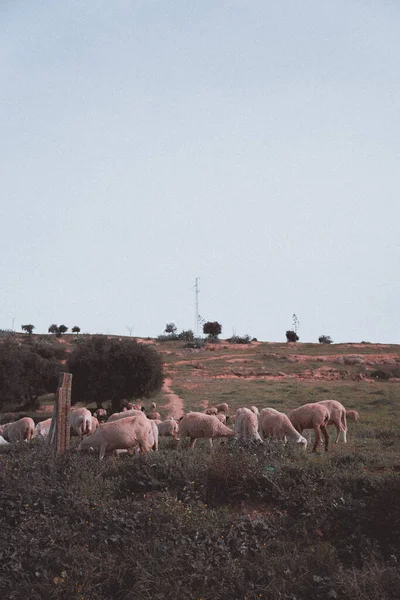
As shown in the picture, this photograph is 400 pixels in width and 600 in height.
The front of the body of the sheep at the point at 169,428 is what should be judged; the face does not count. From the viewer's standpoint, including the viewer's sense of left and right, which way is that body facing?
facing to the right of the viewer

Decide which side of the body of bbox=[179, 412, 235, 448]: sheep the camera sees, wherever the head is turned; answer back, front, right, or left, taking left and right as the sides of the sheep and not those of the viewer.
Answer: right

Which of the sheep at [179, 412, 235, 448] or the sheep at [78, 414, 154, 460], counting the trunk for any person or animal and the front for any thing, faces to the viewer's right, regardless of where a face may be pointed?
the sheep at [179, 412, 235, 448]

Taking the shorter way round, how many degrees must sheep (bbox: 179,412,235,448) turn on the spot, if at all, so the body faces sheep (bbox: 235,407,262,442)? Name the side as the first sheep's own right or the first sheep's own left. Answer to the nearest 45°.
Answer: approximately 45° to the first sheep's own left

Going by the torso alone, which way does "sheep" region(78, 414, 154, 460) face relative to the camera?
to the viewer's left

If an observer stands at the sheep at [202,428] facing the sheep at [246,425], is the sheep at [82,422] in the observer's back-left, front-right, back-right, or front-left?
back-left

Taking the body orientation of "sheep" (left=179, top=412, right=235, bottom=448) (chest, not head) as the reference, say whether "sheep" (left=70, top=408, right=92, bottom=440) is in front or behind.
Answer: behind
